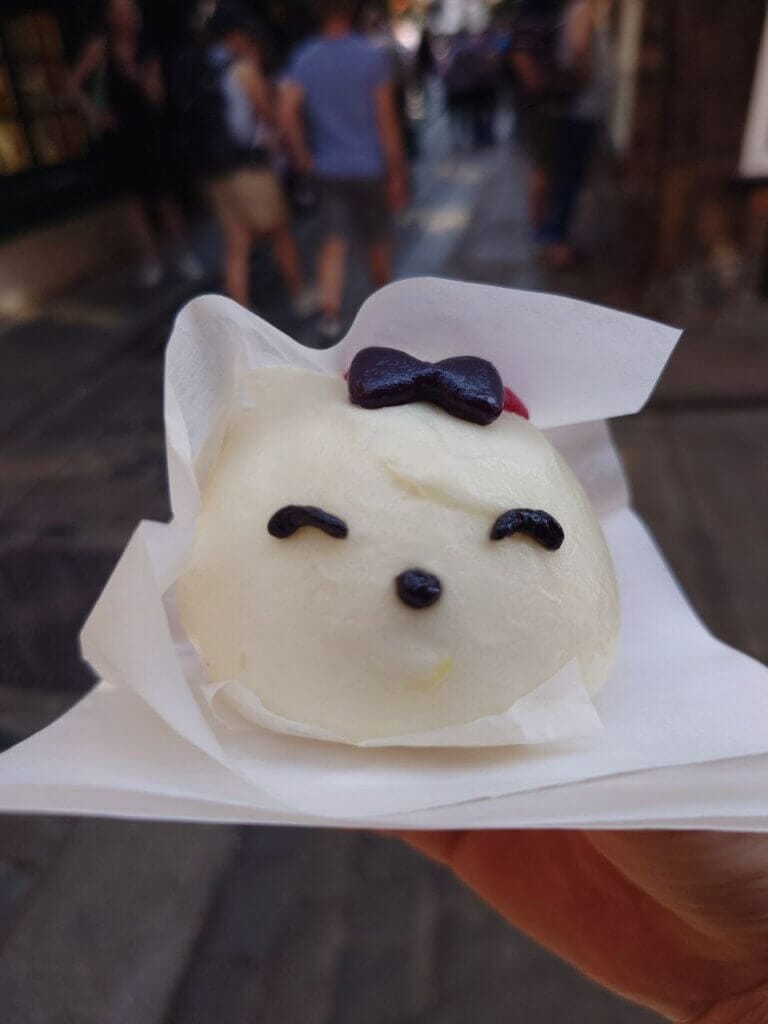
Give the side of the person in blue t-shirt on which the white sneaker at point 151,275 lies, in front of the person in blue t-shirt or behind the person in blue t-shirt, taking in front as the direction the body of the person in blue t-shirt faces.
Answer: in front

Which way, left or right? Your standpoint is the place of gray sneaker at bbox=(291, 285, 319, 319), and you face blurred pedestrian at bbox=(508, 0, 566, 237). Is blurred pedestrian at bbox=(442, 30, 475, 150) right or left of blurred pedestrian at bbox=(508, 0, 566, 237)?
left

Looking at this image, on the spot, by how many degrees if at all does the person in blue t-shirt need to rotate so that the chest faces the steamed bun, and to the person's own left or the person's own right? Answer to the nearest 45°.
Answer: approximately 180°

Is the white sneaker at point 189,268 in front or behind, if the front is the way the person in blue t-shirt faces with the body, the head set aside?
in front

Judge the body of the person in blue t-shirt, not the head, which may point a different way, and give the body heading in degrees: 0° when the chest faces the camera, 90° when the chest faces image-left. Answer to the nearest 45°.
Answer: approximately 180°

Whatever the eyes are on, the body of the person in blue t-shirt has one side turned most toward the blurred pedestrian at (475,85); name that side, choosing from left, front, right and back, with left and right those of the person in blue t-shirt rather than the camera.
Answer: front

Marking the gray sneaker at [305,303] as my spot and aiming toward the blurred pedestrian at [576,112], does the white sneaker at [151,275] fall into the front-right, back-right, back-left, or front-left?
back-left

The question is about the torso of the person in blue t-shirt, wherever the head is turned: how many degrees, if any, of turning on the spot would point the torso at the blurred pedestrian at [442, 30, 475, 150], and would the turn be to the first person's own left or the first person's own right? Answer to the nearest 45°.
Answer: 0° — they already face them
